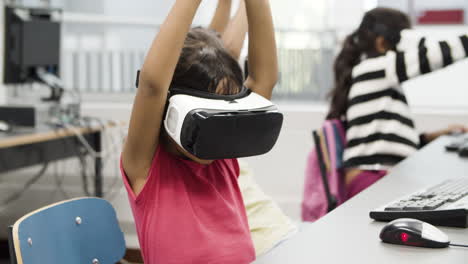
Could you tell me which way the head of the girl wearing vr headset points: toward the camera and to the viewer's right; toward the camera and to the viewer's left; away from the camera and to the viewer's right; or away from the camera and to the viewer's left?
toward the camera and to the viewer's right

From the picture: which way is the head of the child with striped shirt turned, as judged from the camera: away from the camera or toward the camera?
away from the camera

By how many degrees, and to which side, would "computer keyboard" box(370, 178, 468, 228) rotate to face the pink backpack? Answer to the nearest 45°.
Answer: approximately 90° to its right

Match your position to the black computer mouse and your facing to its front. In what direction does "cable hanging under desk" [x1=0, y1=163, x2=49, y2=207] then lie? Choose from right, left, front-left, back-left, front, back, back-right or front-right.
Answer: back-left

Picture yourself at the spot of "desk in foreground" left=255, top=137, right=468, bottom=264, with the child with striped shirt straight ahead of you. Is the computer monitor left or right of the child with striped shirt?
left

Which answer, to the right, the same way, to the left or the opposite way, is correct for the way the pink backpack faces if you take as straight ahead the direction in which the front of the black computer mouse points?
the opposite way

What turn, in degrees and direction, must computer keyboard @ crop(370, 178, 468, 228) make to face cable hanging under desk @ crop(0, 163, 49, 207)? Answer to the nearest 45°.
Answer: approximately 45° to its right

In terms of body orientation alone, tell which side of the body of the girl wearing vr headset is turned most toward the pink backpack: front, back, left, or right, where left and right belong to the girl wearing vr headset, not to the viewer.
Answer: left

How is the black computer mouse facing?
to the viewer's right
